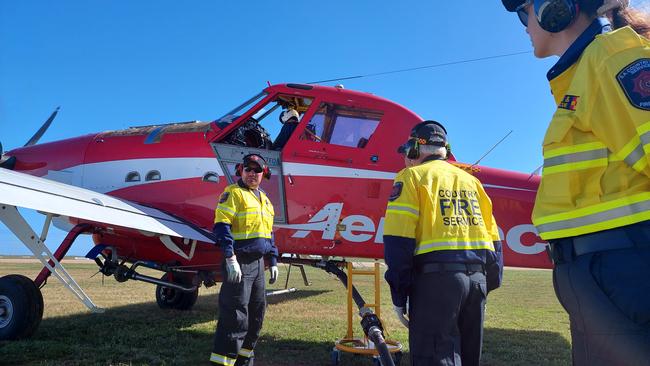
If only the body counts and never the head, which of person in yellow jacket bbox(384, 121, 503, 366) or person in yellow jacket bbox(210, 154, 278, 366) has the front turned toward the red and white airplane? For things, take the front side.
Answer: person in yellow jacket bbox(384, 121, 503, 366)

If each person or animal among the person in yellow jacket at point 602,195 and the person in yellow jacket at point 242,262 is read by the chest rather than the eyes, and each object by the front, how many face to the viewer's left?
1

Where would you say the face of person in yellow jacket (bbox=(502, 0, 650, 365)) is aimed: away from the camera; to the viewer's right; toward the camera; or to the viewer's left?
to the viewer's left

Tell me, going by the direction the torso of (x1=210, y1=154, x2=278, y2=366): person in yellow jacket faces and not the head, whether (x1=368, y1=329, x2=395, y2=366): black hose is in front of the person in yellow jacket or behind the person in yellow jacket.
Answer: in front

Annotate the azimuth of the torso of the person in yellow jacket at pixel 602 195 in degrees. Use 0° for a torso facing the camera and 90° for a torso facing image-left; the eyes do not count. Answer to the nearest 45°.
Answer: approximately 90°

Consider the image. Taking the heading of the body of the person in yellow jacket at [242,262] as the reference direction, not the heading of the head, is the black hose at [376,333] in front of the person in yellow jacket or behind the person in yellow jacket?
in front

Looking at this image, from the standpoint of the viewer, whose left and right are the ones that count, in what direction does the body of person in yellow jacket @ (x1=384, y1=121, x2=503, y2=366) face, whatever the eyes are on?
facing away from the viewer and to the left of the viewer

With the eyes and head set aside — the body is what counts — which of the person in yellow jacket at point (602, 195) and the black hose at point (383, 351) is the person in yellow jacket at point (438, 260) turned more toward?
the black hose

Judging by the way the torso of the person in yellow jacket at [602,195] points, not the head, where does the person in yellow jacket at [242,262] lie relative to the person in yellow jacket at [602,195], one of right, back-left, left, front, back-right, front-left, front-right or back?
front-right

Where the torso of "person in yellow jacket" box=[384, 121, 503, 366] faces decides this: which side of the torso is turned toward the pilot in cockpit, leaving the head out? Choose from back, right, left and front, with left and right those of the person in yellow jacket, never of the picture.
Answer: front

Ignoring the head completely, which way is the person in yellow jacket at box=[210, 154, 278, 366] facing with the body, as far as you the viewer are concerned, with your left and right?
facing the viewer and to the right of the viewer

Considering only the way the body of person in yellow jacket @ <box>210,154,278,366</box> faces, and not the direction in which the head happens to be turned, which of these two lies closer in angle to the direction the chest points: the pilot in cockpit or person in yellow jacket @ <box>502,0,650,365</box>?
the person in yellow jacket

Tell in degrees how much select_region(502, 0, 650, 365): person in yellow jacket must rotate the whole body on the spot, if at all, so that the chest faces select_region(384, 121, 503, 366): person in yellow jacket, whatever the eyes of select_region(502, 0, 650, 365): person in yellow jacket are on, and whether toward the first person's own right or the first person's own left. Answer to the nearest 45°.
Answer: approximately 45° to the first person's own right

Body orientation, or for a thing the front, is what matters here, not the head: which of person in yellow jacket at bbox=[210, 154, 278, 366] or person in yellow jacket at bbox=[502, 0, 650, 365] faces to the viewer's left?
person in yellow jacket at bbox=[502, 0, 650, 365]
